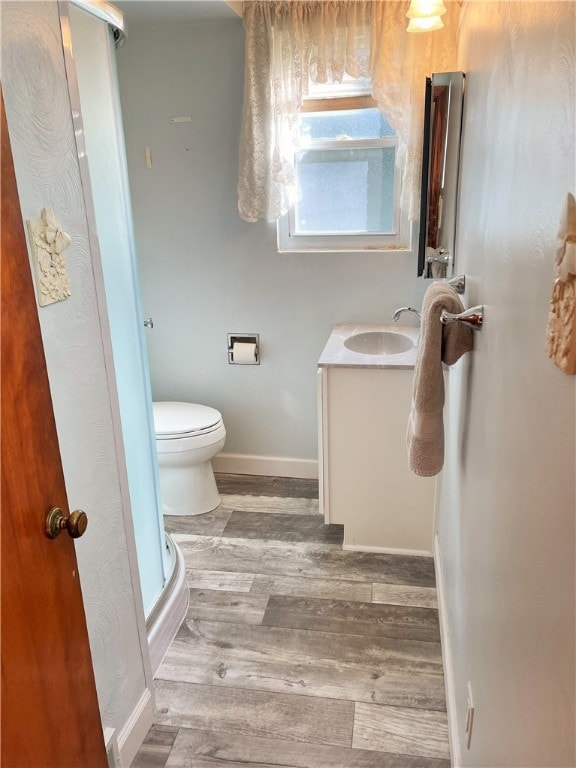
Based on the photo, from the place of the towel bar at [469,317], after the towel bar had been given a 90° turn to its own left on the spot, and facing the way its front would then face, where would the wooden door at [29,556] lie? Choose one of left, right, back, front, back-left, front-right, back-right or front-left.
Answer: front-right

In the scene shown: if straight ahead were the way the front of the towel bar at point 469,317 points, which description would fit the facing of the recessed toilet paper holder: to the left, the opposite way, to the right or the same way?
to the left

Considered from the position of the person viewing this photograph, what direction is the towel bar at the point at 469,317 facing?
facing to the left of the viewer

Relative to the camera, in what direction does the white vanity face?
facing to the left of the viewer

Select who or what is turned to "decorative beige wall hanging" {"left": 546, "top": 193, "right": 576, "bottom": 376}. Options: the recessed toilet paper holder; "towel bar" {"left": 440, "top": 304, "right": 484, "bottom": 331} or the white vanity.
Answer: the recessed toilet paper holder

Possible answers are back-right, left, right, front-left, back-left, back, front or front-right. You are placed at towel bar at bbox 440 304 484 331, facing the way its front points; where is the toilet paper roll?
front-right

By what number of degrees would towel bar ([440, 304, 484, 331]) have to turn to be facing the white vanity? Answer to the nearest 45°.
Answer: approximately 90° to its right

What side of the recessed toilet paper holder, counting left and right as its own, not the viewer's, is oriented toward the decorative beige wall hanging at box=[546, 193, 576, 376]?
front

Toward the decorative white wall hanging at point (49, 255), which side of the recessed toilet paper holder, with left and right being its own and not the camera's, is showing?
front
